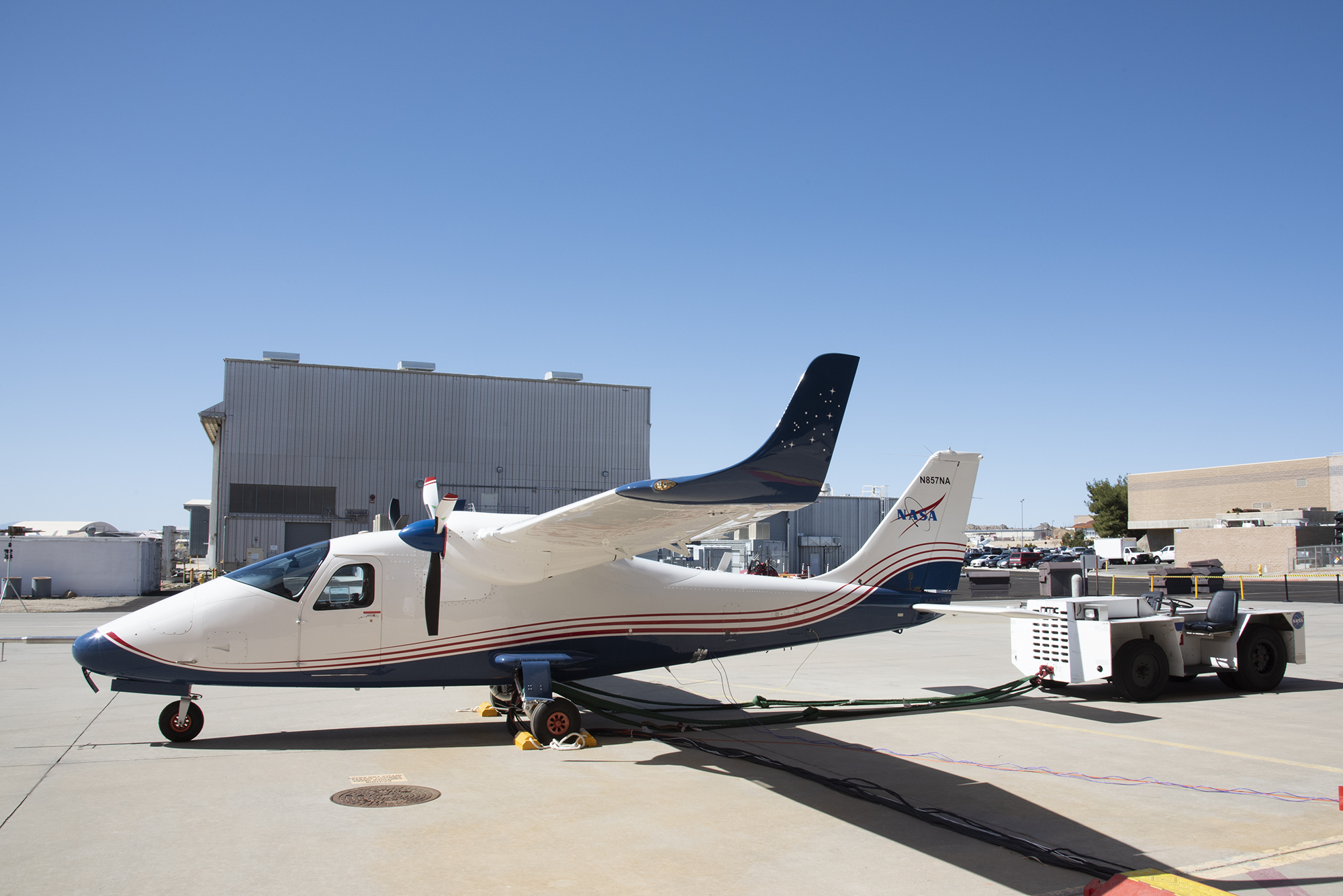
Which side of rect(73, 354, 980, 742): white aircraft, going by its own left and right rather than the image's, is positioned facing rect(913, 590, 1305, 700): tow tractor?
back

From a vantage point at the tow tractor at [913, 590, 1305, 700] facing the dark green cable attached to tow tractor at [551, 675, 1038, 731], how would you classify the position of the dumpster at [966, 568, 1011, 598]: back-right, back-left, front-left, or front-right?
back-right

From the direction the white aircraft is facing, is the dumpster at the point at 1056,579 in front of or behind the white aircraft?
behind

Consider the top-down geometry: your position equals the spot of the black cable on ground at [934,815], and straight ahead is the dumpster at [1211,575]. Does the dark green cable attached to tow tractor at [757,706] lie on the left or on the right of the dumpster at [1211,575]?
left

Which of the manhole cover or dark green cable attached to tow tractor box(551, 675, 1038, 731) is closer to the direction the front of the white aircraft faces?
the manhole cover

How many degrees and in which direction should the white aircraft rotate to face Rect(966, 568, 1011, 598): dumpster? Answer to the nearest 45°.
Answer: approximately 135° to its right

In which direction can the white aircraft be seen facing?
to the viewer's left

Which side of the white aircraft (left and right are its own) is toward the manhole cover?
left
